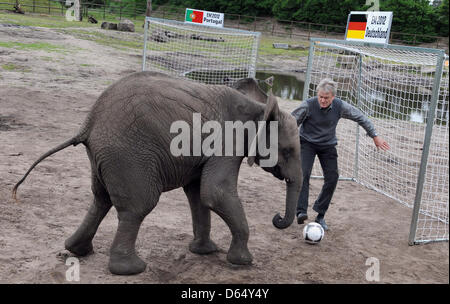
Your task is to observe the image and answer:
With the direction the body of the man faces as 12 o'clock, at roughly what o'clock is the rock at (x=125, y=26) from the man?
The rock is roughly at 5 o'clock from the man.

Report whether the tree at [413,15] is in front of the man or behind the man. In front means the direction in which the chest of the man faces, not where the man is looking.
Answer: behind

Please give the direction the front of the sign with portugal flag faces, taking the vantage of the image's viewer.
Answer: facing the viewer

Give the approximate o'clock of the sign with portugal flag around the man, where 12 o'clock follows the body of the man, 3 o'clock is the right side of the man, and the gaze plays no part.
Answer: The sign with portugal flag is roughly at 5 o'clock from the man.

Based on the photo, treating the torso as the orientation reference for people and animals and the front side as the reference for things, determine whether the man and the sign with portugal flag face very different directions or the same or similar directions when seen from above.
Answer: same or similar directions

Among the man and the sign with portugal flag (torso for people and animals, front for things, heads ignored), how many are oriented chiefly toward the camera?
2

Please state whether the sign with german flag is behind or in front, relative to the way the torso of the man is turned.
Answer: behind

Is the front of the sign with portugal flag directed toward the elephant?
yes

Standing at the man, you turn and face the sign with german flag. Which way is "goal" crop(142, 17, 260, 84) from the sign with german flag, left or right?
left

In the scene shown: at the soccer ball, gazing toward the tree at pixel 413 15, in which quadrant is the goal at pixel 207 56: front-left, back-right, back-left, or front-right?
front-left

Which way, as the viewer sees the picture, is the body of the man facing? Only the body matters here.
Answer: toward the camera

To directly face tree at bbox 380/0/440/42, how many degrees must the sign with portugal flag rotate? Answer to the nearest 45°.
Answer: approximately 135° to its left

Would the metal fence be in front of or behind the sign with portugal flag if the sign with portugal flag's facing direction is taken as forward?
behind
